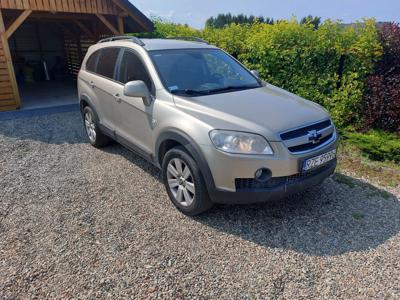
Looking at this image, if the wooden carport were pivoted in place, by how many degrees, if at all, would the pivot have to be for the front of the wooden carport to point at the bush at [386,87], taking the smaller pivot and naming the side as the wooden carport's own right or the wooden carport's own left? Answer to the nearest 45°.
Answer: approximately 45° to the wooden carport's own left

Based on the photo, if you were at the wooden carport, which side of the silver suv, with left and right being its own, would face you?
back

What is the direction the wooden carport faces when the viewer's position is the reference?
facing the viewer

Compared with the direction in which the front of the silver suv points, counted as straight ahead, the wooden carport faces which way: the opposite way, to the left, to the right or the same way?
the same way

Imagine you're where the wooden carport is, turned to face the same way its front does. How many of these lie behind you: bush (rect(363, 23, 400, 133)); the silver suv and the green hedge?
0

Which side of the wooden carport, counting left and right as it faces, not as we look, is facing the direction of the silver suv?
front

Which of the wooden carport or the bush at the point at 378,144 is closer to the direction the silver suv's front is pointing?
the bush

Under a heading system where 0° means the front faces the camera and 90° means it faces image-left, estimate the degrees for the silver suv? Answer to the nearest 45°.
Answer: approximately 315°

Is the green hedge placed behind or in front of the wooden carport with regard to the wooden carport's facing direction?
in front

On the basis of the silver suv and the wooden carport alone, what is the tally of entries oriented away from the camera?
0

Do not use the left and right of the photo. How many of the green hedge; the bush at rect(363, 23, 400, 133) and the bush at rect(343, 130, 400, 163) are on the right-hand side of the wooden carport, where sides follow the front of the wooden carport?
0
